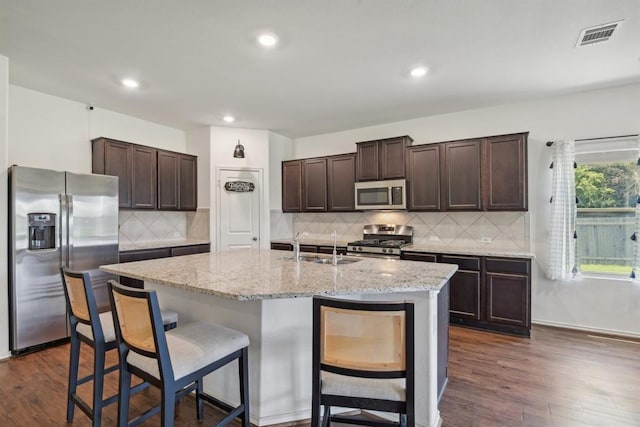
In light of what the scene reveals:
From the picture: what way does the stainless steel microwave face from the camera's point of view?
toward the camera

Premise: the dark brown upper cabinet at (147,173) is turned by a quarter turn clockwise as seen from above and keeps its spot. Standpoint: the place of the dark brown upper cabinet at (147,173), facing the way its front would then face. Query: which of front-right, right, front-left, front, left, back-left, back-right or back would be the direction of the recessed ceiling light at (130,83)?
front-left

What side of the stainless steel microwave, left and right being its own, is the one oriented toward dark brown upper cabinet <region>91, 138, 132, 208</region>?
right

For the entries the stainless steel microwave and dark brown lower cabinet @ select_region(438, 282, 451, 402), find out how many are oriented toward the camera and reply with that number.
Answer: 1

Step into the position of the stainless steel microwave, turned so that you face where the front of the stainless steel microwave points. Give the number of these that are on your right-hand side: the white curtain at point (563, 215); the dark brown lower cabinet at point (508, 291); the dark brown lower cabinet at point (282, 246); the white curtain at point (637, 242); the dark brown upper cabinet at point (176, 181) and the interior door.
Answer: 3

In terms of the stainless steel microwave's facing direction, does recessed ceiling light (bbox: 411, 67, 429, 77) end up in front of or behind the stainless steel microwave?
in front

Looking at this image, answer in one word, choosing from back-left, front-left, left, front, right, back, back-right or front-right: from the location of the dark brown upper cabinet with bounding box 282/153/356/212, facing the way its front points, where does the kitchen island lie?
front-left

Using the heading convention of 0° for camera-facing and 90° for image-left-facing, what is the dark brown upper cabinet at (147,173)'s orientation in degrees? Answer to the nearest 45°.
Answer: approximately 315°

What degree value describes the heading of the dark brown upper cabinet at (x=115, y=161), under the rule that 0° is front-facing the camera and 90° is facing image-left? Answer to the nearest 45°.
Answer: approximately 315°

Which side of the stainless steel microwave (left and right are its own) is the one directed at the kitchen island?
front

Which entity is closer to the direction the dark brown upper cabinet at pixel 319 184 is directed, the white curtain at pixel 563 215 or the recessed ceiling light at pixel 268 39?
the recessed ceiling light

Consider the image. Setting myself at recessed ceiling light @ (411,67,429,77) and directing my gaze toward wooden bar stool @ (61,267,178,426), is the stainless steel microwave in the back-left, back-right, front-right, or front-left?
back-right

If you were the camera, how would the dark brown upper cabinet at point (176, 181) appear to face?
facing the viewer and to the right of the viewer

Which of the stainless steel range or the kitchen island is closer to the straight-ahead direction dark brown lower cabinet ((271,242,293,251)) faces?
the kitchen island

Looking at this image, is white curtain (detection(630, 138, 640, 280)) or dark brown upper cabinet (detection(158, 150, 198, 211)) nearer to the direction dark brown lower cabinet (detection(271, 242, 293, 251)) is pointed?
the dark brown upper cabinet

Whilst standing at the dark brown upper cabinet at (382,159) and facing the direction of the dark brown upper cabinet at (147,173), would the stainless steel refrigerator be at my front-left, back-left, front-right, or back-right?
front-left
